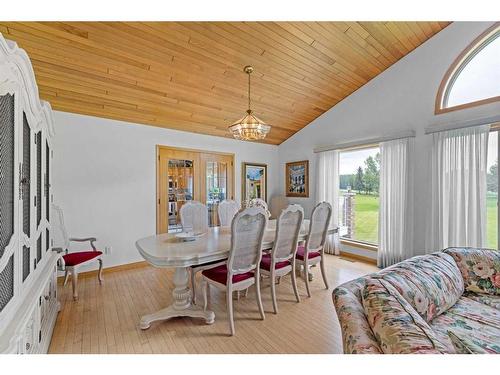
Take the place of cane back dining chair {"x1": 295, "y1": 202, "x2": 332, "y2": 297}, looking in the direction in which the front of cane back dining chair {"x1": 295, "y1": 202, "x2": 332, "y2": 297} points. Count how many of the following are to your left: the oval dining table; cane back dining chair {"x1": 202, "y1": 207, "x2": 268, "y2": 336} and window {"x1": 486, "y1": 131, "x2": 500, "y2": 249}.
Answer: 2

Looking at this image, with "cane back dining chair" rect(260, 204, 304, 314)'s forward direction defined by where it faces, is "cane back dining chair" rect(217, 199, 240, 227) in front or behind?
in front

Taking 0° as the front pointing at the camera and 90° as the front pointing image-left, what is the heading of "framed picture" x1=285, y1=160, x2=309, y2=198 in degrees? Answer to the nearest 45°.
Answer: approximately 45°

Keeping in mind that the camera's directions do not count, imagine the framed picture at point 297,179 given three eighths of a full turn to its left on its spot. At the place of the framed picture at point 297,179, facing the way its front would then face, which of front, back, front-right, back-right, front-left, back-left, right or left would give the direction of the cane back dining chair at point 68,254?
back-right

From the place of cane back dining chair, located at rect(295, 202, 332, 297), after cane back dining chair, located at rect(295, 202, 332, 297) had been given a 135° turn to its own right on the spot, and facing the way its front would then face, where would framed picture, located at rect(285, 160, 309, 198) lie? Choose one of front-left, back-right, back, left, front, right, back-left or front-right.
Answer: left

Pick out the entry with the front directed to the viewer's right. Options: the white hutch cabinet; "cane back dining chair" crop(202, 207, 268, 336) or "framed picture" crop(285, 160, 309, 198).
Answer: the white hutch cabinet

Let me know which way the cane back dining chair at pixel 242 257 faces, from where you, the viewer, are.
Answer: facing away from the viewer and to the left of the viewer

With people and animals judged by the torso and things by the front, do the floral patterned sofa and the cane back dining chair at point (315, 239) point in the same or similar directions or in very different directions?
very different directions

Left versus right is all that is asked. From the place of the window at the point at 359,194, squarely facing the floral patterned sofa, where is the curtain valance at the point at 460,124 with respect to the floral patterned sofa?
left

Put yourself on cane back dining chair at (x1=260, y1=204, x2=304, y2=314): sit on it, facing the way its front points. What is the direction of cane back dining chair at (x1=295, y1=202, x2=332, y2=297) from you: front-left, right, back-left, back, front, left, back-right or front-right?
right

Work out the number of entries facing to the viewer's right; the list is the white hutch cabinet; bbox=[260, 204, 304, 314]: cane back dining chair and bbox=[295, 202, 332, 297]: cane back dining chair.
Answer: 1

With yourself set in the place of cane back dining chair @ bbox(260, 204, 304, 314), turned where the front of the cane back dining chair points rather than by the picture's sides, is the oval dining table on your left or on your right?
on your left

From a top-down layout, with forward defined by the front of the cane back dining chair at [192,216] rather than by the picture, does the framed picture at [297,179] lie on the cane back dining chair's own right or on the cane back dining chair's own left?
on the cane back dining chair's own left
